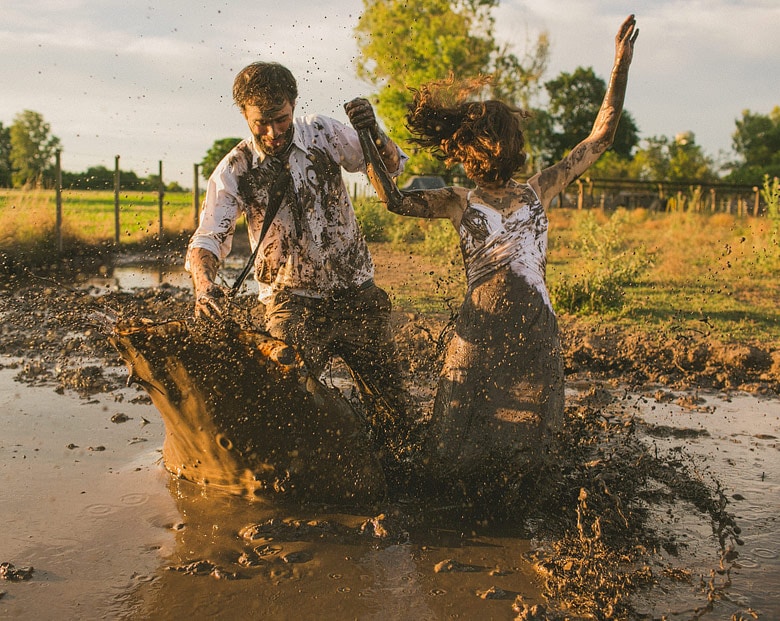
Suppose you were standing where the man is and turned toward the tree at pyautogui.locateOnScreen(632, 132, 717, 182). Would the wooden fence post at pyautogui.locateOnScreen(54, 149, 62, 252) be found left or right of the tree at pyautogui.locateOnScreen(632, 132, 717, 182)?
left

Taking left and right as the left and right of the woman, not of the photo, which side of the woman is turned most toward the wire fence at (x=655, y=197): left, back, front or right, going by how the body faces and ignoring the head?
back

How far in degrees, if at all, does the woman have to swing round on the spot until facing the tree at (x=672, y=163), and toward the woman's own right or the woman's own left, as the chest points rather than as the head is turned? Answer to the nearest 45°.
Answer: approximately 180°

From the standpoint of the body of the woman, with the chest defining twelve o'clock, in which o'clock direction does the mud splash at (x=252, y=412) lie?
The mud splash is roughly at 3 o'clock from the woman.

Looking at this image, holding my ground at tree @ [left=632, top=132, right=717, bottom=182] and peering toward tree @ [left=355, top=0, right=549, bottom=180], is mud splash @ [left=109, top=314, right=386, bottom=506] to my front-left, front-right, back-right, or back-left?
front-left

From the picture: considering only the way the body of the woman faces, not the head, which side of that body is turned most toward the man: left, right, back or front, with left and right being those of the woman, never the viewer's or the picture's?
right

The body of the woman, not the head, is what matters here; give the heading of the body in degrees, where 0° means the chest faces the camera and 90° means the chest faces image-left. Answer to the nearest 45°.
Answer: approximately 0°

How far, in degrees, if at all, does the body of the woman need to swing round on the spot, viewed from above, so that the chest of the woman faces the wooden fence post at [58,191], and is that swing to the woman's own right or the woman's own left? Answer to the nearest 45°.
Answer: approximately 135° to the woman's own right

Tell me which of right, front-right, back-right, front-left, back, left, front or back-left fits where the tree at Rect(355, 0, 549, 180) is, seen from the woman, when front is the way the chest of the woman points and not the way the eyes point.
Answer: back

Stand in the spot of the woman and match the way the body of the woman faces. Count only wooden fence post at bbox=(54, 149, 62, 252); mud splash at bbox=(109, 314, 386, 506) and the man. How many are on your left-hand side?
0

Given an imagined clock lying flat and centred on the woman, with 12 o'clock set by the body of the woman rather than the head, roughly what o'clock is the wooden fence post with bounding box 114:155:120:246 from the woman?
The wooden fence post is roughly at 5 o'clock from the woman.

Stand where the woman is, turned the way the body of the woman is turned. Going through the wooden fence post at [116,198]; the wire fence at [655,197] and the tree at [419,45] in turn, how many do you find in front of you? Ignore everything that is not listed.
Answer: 0
